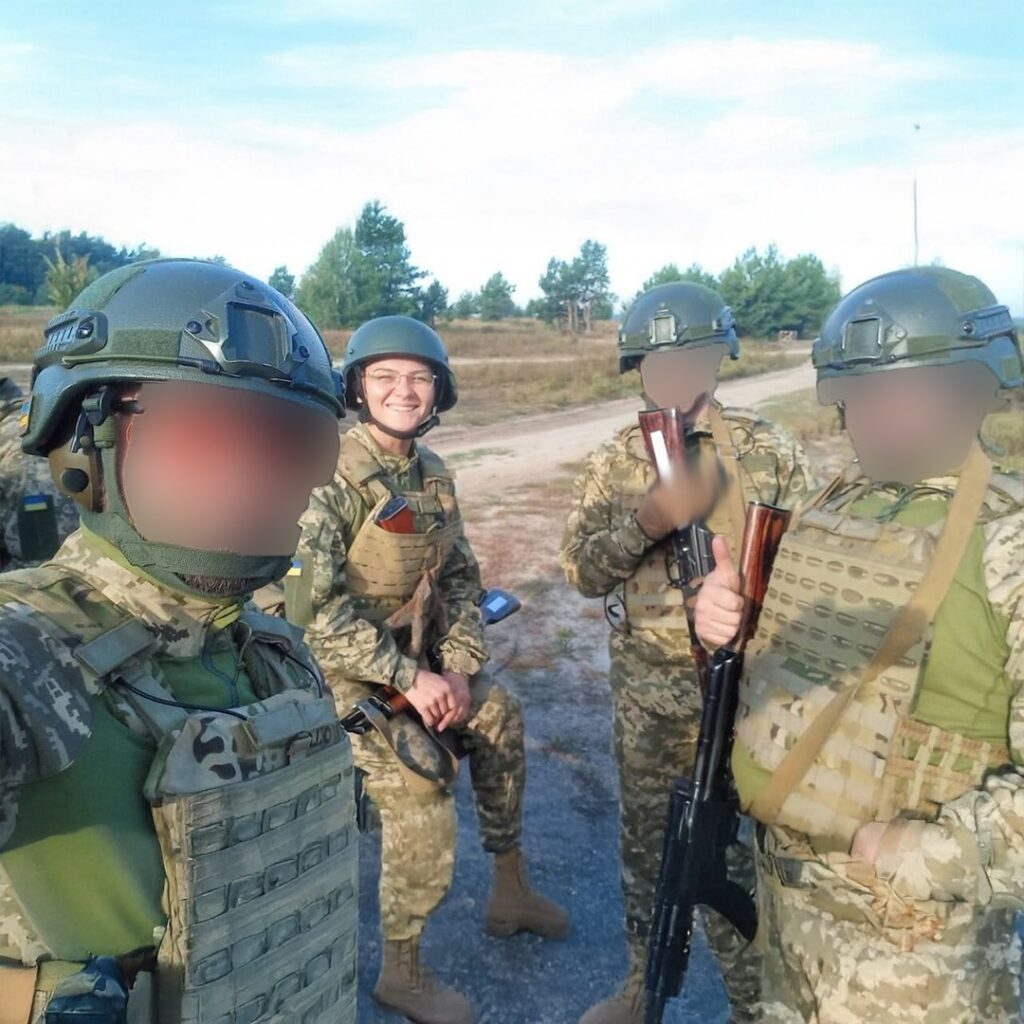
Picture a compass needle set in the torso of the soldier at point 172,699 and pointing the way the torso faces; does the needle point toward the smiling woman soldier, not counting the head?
no

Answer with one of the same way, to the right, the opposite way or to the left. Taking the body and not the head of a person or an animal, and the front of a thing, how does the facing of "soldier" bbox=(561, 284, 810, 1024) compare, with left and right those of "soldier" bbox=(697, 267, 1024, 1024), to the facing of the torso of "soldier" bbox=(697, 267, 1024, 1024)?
the same way

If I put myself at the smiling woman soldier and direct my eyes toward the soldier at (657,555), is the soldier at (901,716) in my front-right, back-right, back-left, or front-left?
front-right

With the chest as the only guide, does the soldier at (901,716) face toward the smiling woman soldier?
no

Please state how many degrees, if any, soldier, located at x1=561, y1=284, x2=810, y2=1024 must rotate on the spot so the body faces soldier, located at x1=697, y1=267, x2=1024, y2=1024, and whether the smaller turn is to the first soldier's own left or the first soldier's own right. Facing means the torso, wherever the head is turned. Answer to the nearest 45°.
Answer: approximately 45° to the first soldier's own left

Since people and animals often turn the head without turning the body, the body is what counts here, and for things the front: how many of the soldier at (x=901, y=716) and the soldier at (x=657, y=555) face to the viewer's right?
0

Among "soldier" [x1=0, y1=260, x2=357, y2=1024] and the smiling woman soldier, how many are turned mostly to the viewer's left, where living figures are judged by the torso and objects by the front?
0

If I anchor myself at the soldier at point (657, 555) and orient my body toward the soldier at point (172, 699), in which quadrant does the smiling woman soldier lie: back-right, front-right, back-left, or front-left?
front-right

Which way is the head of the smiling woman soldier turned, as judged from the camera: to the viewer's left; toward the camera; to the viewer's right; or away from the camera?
toward the camera

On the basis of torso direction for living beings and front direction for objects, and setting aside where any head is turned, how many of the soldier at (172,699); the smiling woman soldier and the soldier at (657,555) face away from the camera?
0

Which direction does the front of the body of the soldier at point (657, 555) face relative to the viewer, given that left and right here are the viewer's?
facing the viewer and to the left of the viewer

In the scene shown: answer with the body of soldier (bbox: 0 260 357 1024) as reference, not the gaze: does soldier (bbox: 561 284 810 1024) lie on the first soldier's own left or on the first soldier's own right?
on the first soldier's own left

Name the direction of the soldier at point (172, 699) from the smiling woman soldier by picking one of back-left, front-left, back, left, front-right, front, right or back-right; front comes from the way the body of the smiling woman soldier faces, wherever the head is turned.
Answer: front-right

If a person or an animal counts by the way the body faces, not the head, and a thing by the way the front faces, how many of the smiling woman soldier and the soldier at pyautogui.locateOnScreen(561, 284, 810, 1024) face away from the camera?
0

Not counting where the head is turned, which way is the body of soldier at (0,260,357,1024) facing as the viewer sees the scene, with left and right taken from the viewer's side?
facing the viewer and to the right of the viewer

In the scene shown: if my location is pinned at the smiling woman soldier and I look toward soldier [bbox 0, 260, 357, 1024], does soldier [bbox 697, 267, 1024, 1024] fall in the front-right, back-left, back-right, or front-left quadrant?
front-left

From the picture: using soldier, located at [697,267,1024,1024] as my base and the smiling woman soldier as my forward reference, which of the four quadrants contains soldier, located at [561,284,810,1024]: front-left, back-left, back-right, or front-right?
front-right

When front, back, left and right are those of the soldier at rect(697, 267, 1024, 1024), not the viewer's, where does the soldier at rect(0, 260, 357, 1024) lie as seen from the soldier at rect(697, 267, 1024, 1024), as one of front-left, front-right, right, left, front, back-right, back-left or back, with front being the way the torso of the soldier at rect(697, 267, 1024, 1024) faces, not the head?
front

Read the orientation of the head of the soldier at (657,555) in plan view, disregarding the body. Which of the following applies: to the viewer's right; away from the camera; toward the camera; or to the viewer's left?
toward the camera
